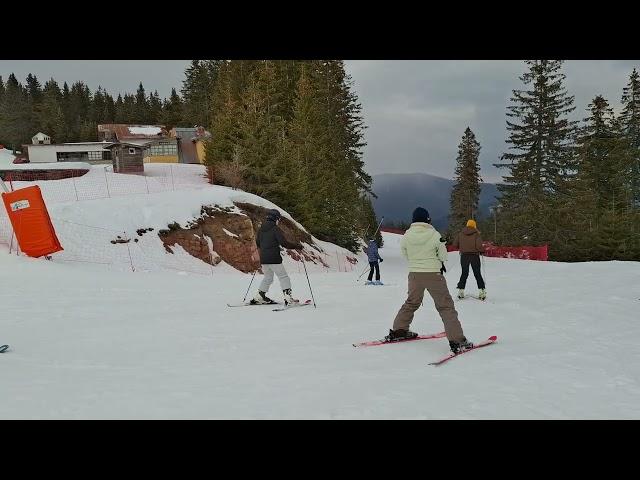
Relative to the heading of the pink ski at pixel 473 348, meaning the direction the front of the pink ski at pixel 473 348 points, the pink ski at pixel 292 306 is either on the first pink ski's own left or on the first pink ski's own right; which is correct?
on the first pink ski's own left

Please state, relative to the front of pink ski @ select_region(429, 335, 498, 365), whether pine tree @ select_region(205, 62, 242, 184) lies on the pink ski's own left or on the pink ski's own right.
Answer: on the pink ski's own left

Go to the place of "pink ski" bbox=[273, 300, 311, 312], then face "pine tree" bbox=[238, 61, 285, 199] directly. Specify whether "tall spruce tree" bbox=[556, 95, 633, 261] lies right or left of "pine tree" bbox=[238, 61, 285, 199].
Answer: right

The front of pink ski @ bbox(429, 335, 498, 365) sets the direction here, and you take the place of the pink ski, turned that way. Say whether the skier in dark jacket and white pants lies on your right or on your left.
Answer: on your left

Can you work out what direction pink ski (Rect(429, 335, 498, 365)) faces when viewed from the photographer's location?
facing away from the viewer and to the right of the viewer
